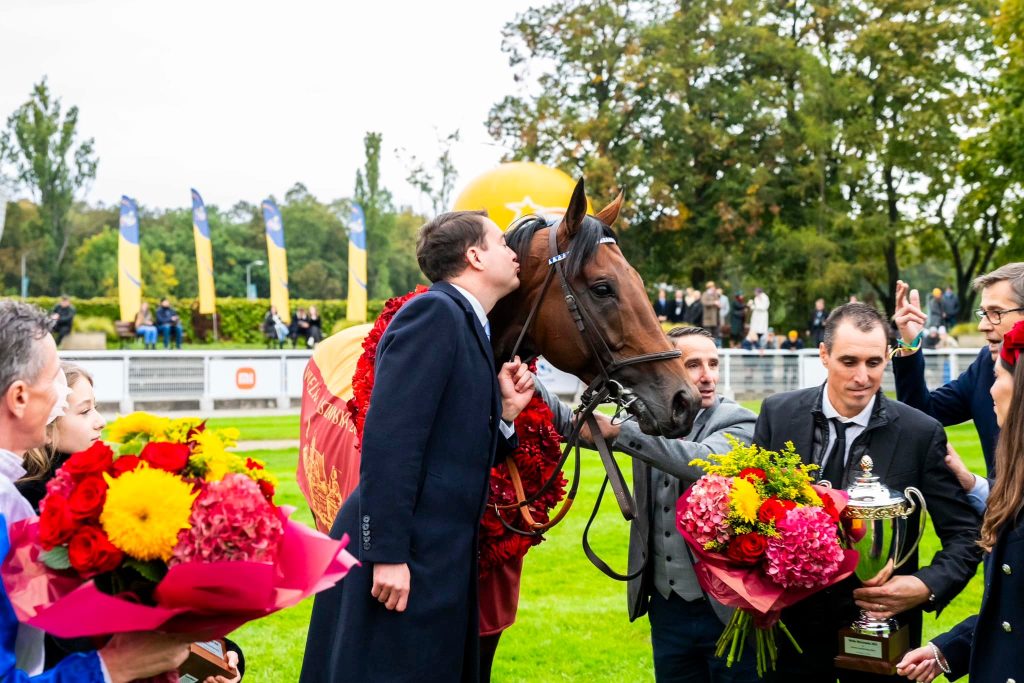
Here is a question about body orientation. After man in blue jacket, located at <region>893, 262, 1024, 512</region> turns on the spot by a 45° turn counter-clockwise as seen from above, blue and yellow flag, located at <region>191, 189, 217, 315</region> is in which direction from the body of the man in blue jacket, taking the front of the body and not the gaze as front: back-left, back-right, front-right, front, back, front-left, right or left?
back-right

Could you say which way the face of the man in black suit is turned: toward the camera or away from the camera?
toward the camera

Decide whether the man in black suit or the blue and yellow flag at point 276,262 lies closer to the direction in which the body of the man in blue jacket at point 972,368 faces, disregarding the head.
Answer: the man in black suit

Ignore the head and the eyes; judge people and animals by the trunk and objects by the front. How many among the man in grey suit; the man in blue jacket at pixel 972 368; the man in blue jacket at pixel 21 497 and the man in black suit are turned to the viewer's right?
1

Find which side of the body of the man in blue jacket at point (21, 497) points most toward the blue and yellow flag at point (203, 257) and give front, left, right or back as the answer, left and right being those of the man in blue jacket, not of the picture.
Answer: left

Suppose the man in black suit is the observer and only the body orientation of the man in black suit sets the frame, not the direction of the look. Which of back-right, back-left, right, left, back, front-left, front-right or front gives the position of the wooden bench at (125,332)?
back-right

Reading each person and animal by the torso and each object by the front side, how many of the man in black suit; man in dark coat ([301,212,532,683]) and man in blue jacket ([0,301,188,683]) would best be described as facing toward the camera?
1

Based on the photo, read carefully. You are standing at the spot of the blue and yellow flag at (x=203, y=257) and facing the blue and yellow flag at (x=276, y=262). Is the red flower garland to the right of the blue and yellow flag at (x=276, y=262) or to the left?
right

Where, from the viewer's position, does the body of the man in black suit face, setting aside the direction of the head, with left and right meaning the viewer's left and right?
facing the viewer

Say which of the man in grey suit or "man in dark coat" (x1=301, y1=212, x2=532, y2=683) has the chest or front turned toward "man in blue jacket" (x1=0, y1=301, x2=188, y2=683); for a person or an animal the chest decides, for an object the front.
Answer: the man in grey suit

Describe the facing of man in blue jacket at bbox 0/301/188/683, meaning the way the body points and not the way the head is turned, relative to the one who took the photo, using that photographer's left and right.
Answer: facing to the right of the viewer

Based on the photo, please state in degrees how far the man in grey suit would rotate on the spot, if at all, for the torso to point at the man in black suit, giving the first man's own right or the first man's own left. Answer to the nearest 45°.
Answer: approximately 135° to the first man's own left

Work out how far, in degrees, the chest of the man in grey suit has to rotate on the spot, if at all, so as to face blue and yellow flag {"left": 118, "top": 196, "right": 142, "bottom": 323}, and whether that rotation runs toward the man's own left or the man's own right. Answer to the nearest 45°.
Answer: approximately 90° to the man's own right

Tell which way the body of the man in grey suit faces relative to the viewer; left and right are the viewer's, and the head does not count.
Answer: facing the viewer and to the left of the viewer

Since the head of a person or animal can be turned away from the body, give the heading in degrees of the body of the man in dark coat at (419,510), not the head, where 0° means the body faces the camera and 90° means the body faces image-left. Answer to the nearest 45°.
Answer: approximately 270°

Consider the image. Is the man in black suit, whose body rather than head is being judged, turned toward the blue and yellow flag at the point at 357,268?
no

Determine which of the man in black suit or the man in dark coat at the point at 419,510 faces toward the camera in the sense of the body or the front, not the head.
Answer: the man in black suit

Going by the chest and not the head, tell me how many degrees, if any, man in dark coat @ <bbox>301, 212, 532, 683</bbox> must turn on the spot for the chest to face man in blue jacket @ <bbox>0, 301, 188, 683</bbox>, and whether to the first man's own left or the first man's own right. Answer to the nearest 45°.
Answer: approximately 135° to the first man's own right

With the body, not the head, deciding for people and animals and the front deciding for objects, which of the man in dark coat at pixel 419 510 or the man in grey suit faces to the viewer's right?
the man in dark coat

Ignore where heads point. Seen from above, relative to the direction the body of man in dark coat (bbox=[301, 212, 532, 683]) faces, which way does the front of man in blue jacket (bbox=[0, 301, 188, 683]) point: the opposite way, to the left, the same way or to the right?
the same way
